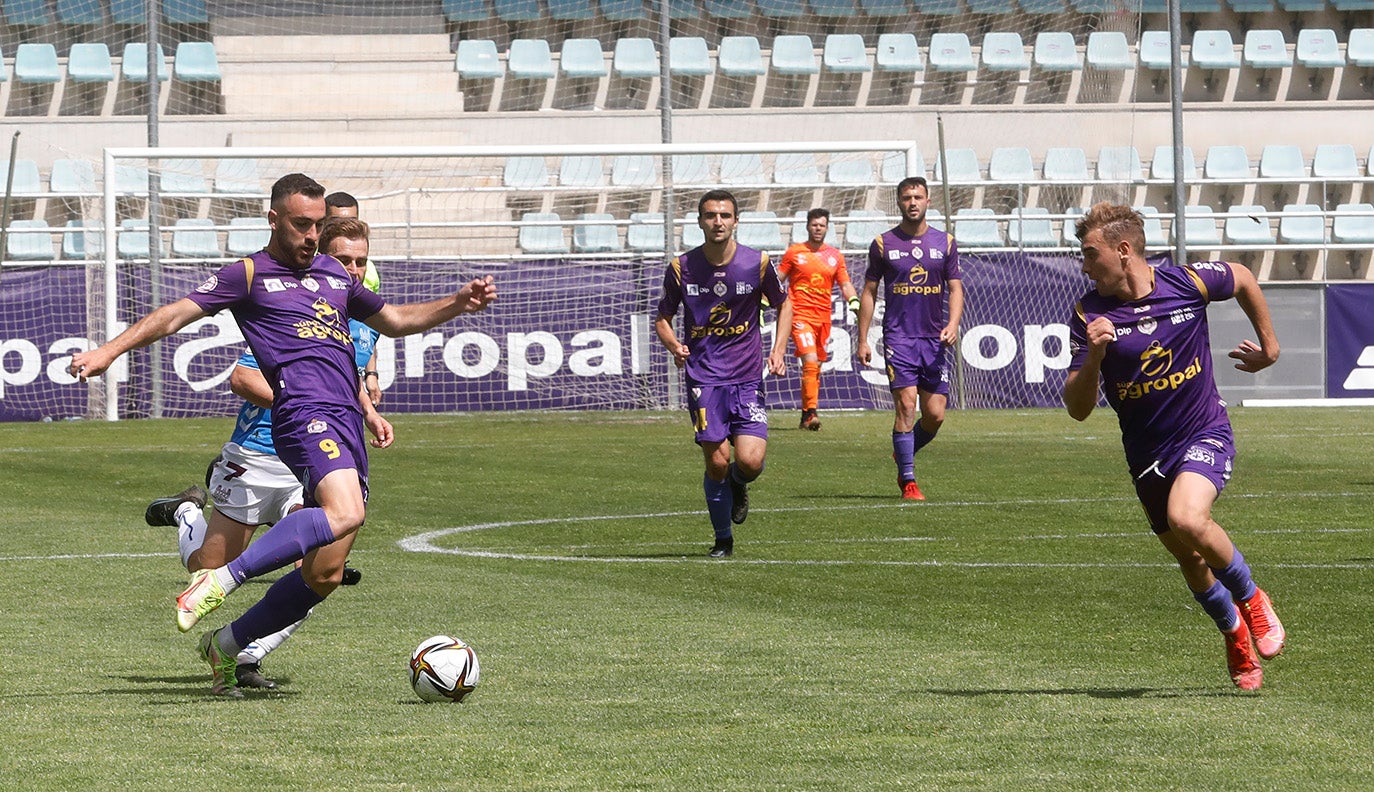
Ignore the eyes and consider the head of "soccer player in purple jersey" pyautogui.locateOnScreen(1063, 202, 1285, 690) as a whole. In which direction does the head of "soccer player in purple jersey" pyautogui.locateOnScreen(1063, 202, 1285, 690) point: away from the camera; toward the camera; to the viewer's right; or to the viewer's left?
to the viewer's left

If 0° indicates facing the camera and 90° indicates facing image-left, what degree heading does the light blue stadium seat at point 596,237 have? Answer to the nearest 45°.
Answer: approximately 0°

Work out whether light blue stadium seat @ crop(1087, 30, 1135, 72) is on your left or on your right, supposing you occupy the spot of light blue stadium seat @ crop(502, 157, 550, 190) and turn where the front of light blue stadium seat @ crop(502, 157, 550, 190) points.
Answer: on your left

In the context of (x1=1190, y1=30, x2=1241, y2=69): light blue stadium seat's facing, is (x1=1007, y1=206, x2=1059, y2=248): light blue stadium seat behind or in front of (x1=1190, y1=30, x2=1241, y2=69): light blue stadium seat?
in front

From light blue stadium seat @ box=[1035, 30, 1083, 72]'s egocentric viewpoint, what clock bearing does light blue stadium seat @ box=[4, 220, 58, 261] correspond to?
light blue stadium seat @ box=[4, 220, 58, 261] is roughly at 2 o'clock from light blue stadium seat @ box=[1035, 30, 1083, 72].

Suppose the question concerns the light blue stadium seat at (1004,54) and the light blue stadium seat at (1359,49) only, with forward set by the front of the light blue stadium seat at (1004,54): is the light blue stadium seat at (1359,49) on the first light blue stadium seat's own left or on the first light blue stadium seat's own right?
on the first light blue stadium seat's own left

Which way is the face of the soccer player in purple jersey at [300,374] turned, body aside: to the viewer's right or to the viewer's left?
to the viewer's right

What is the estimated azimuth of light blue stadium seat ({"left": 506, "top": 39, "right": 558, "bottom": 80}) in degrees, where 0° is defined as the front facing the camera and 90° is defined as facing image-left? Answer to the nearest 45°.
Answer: approximately 0°

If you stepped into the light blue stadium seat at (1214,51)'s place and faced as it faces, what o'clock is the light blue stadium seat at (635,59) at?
the light blue stadium seat at (635,59) is roughly at 2 o'clock from the light blue stadium seat at (1214,51).

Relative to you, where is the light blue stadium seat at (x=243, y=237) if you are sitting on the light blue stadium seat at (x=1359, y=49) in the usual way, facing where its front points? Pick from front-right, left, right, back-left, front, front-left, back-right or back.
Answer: front-right
